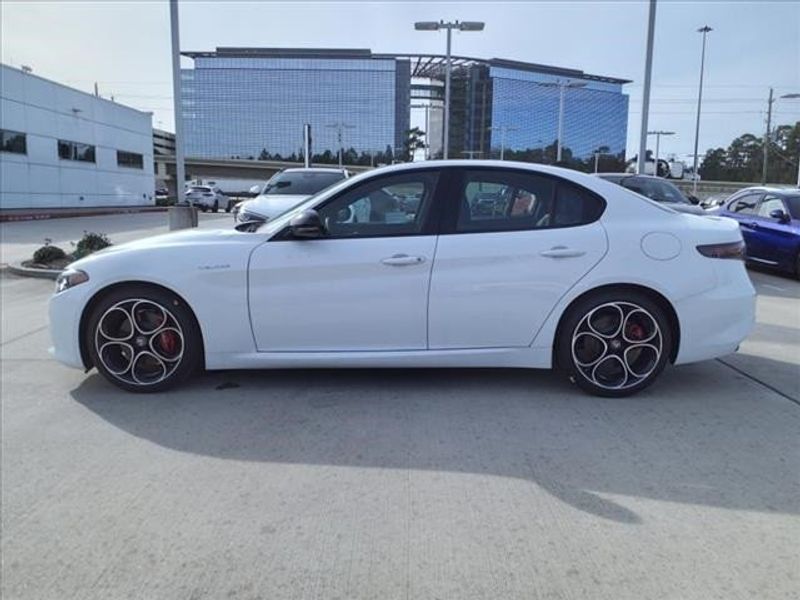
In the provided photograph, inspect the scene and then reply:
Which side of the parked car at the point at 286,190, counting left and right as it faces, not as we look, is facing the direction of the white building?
right

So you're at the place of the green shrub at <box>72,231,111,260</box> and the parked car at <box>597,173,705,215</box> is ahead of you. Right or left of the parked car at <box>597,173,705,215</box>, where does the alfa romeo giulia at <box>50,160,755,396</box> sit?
right

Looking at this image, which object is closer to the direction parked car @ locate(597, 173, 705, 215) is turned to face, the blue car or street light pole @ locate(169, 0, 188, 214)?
the blue car

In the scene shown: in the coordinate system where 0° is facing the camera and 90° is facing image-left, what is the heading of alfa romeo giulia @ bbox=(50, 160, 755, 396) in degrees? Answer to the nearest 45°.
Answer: approximately 90°

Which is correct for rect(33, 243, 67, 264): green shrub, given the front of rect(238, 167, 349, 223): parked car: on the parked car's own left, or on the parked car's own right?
on the parked car's own right

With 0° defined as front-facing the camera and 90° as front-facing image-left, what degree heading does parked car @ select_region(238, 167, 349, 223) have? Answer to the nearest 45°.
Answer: approximately 45°

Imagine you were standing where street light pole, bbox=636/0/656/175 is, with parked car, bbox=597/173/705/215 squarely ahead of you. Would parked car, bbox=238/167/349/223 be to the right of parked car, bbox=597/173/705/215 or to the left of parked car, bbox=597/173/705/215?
right

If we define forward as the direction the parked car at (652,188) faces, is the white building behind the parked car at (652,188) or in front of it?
behind

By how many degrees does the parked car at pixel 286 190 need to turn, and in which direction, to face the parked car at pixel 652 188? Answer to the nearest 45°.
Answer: approximately 135° to its left

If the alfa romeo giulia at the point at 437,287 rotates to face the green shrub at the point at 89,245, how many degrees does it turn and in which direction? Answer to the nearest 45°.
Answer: approximately 45° to its right
